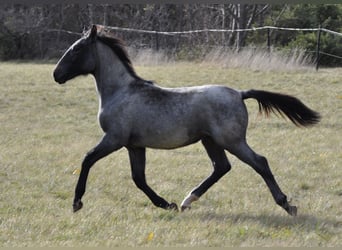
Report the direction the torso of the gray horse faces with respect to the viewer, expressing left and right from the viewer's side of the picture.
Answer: facing to the left of the viewer
